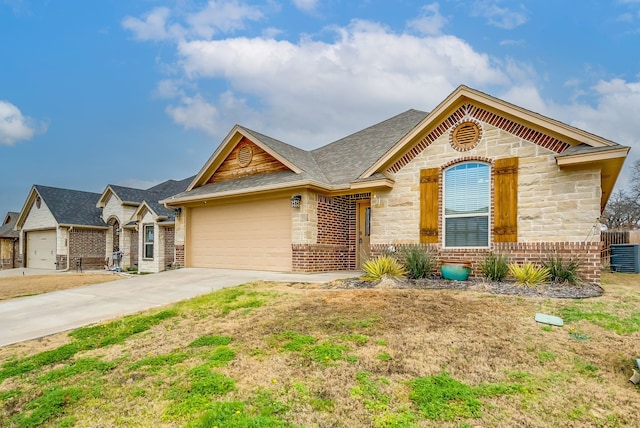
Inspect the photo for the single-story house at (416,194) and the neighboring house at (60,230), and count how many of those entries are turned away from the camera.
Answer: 0

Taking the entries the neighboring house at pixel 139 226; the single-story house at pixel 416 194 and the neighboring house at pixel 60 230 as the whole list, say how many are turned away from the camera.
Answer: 0

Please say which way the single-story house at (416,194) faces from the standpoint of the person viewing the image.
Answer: facing the viewer and to the left of the viewer

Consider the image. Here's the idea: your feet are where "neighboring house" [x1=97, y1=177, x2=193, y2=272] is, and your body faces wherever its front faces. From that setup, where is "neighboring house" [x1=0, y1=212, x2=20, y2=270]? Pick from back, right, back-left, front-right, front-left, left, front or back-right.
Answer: right

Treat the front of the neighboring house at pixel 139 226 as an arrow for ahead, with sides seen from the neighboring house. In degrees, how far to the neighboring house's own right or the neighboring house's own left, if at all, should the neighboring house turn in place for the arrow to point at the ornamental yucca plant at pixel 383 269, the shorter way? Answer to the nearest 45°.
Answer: approximately 45° to the neighboring house's own left

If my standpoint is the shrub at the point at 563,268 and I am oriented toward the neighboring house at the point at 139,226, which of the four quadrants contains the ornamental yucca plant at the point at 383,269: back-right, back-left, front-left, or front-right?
front-left

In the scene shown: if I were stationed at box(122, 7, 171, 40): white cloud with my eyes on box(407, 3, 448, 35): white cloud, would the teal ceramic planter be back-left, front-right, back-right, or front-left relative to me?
front-right

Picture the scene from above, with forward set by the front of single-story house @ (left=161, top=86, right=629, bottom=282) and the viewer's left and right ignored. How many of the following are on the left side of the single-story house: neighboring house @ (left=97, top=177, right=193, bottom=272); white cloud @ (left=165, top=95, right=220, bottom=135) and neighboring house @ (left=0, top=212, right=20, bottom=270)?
0

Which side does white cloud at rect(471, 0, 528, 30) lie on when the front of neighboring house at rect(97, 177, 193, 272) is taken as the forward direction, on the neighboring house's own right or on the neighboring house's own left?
on the neighboring house's own left

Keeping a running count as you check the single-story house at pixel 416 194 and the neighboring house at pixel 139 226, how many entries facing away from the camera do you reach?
0
